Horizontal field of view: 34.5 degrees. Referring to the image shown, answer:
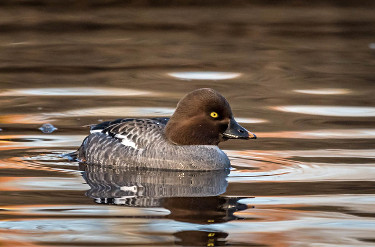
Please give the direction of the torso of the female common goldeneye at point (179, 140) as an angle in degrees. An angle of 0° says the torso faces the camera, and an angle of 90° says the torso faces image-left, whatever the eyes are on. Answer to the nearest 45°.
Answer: approximately 270°
